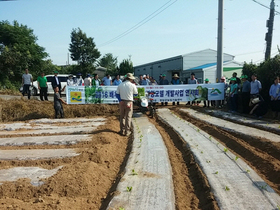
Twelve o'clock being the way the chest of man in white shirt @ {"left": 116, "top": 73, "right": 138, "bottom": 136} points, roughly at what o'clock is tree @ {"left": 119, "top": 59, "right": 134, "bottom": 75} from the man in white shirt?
The tree is roughly at 12 o'clock from the man in white shirt.

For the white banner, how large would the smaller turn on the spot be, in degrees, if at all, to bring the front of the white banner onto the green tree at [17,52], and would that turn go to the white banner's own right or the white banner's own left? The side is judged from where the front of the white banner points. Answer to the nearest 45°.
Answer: approximately 135° to the white banner's own right

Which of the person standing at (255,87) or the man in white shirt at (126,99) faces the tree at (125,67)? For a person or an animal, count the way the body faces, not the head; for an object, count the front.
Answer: the man in white shirt

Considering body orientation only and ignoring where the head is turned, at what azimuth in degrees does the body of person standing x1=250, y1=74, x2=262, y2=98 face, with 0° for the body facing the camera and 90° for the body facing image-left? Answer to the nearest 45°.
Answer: approximately 45°

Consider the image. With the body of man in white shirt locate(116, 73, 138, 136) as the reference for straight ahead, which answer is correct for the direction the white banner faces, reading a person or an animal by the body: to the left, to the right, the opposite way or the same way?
the opposite way
